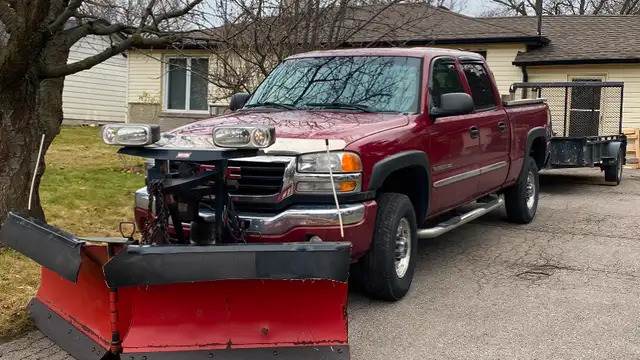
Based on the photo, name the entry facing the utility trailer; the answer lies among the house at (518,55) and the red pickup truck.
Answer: the house

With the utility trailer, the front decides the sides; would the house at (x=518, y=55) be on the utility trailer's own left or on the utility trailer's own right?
on the utility trailer's own right

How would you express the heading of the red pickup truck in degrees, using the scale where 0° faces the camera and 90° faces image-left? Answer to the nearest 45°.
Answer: approximately 45°

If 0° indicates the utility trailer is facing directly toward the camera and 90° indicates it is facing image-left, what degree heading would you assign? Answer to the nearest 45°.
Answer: approximately 45°

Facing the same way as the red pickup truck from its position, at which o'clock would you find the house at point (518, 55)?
The house is roughly at 5 o'clock from the red pickup truck.

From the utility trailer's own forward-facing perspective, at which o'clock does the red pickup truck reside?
The red pickup truck is roughly at 11 o'clock from the utility trailer.

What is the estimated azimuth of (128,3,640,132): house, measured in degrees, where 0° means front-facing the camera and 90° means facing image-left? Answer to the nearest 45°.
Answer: approximately 0°

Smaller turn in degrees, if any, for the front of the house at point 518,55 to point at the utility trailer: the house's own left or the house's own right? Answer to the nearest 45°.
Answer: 0° — it already faces it

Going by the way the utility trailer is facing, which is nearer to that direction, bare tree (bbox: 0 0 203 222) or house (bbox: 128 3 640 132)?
the bare tree
